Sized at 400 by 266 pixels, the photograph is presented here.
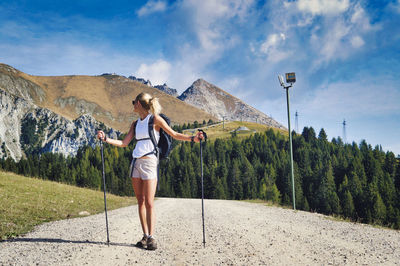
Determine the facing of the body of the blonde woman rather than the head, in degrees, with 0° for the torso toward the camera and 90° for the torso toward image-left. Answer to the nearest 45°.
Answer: approximately 45°
